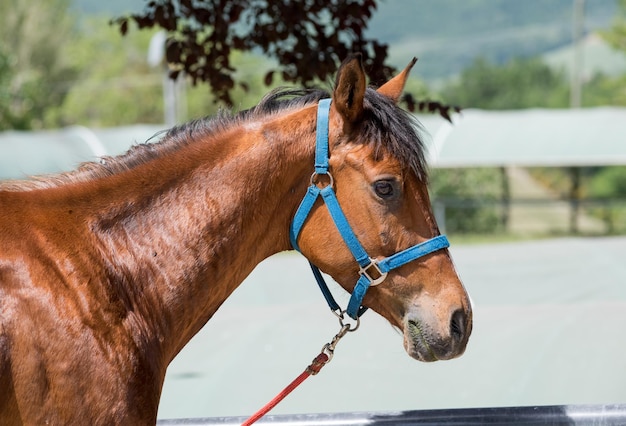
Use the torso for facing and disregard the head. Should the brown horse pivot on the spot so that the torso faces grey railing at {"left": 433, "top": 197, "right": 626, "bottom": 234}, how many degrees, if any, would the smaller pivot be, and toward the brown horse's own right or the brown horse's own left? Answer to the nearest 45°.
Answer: approximately 45° to the brown horse's own left

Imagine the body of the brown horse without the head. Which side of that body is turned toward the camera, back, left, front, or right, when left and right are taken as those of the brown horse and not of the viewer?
right
